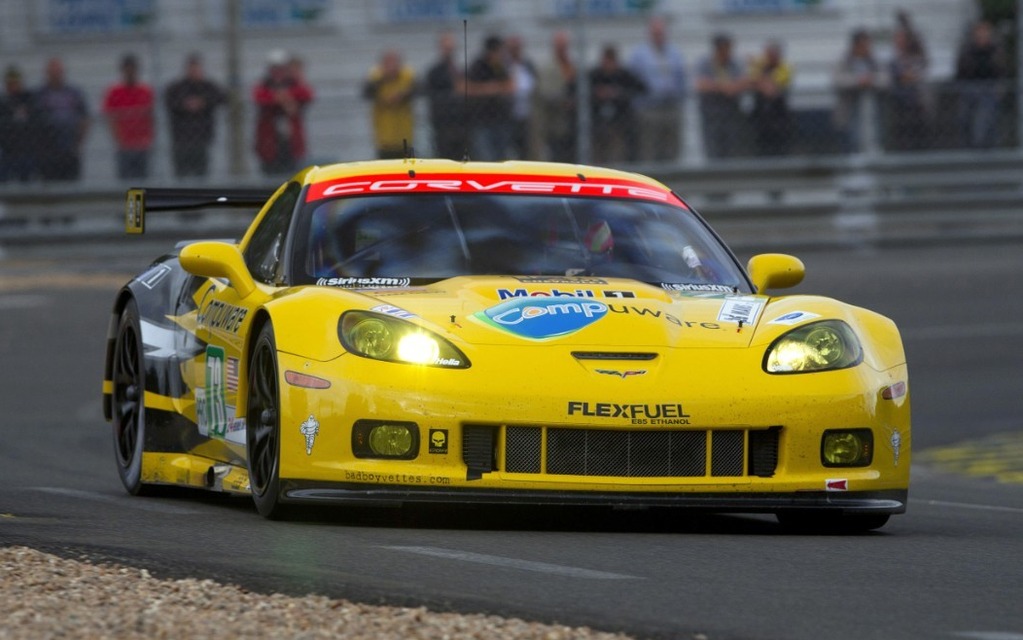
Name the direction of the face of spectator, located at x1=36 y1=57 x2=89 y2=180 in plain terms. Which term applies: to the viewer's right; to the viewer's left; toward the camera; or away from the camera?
toward the camera

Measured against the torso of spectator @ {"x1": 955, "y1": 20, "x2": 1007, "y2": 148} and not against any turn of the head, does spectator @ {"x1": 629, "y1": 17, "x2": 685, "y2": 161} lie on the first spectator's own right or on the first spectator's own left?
on the first spectator's own right

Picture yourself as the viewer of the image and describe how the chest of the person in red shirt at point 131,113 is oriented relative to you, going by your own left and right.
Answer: facing the viewer

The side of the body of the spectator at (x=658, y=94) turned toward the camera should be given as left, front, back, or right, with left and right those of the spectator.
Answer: front

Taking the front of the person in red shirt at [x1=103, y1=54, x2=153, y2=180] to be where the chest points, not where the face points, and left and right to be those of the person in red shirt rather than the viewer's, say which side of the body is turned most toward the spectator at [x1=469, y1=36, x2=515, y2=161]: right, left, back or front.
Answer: left

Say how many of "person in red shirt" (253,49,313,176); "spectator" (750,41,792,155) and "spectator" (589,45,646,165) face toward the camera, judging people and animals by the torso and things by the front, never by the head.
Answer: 3

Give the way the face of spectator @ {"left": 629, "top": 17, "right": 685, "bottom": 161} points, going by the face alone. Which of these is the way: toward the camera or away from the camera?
toward the camera

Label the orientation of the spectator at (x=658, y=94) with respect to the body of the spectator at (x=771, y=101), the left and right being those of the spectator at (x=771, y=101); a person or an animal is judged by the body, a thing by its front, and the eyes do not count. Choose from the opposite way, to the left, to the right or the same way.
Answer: the same way

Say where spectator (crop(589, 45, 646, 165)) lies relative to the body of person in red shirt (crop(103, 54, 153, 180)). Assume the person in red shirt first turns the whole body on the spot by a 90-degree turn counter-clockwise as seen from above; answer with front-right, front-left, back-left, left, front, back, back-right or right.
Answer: front

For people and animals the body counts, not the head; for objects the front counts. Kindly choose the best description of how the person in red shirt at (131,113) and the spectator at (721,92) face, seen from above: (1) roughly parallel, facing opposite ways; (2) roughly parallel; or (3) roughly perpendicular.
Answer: roughly parallel

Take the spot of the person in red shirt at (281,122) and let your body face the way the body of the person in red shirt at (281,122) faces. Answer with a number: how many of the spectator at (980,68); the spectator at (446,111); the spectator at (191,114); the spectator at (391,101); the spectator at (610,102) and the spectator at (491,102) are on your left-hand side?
5

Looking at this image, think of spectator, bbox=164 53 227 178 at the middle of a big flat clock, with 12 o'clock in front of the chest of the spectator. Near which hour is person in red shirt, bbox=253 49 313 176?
The person in red shirt is roughly at 9 o'clock from the spectator.

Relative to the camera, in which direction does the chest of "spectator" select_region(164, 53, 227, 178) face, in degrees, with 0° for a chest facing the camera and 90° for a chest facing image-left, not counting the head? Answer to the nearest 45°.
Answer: approximately 0°

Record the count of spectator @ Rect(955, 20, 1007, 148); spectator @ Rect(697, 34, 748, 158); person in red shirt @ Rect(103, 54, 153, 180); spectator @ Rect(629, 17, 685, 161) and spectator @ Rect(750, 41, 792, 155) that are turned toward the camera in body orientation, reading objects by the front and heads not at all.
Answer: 5

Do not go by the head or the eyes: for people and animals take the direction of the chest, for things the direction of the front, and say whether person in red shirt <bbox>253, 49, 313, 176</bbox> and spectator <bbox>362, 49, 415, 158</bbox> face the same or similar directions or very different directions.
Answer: same or similar directions

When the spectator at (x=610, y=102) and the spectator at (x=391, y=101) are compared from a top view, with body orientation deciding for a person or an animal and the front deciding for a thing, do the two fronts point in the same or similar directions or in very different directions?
same or similar directions

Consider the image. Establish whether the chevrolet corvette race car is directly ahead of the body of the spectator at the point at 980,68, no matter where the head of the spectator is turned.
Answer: yes

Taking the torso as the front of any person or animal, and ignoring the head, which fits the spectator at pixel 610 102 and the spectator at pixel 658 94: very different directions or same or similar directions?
same or similar directions

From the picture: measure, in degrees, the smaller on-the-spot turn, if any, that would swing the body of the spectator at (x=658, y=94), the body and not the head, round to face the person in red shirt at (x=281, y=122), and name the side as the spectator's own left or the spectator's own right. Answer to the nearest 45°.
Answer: approximately 90° to the spectator's own right
